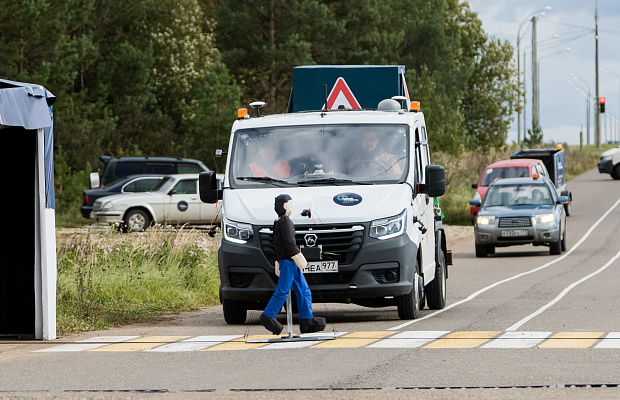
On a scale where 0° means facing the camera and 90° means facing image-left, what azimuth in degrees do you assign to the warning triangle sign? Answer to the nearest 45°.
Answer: approximately 0°

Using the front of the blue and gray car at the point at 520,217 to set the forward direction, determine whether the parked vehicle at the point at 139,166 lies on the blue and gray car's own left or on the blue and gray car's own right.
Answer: on the blue and gray car's own right
